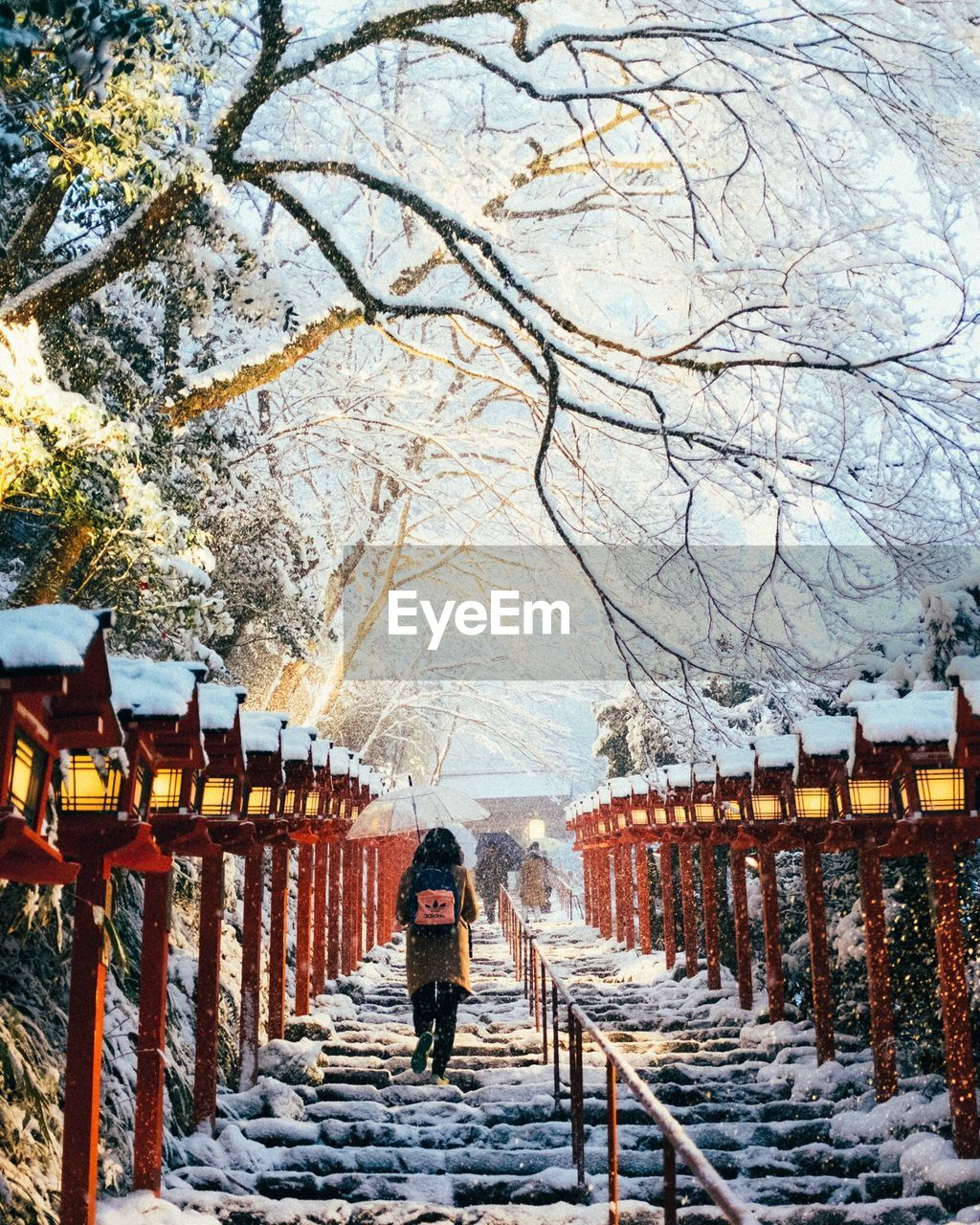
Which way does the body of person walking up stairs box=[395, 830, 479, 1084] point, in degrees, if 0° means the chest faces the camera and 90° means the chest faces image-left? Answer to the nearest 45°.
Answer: approximately 180°

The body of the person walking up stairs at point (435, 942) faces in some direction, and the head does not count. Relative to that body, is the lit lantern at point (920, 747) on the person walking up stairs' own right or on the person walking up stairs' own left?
on the person walking up stairs' own right

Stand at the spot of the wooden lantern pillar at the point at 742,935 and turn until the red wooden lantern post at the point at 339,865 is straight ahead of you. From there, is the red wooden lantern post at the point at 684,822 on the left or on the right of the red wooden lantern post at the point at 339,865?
right

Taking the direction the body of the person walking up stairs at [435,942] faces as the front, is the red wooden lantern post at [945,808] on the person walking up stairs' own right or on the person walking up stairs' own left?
on the person walking up stairs' own right

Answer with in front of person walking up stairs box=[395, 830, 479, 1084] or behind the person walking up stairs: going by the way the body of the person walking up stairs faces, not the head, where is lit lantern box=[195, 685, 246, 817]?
behind

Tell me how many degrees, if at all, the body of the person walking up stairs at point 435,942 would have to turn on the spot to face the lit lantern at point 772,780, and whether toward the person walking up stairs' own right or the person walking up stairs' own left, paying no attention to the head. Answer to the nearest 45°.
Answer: approximately 45° to the person walking up stairs' own right

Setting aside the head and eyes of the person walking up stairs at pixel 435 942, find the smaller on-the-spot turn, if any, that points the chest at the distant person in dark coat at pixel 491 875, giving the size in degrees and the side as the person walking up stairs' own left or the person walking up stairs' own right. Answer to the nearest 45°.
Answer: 0° — they already face them

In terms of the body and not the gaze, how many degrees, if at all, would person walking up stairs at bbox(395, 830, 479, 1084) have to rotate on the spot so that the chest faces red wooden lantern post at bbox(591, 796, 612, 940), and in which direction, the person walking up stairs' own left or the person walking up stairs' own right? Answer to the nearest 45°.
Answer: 0° — they already face it
